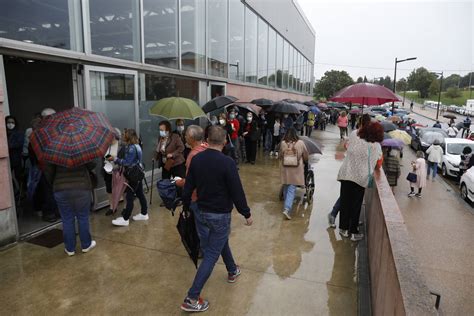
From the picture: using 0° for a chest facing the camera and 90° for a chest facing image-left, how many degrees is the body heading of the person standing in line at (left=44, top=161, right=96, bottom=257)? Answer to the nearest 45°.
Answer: approximately 180°

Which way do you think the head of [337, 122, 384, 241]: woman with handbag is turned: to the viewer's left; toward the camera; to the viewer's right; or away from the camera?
away from the camera

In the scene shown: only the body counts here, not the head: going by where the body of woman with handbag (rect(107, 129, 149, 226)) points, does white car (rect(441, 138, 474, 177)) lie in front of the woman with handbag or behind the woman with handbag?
behind

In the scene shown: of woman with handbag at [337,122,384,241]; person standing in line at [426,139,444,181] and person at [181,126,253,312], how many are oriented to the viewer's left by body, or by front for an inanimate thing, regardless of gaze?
0

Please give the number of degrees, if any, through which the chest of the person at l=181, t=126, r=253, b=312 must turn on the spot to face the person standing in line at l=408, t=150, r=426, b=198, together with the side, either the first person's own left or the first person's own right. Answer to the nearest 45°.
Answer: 0° — they already face them

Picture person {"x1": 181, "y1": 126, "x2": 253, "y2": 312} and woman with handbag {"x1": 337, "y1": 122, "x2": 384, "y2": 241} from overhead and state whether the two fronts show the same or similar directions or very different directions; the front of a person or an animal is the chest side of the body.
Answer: same or similar directions

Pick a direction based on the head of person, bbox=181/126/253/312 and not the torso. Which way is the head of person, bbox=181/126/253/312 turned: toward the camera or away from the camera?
away from the camera

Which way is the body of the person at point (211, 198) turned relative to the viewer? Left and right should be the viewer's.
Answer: facing away from the viewer and to the right of the viewer

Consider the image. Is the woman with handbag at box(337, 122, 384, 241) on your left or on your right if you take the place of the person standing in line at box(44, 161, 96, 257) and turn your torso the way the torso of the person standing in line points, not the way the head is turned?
on your right

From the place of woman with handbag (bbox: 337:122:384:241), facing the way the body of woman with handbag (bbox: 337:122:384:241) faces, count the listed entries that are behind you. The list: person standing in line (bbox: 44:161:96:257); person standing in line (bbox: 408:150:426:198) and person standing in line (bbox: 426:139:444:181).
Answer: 1

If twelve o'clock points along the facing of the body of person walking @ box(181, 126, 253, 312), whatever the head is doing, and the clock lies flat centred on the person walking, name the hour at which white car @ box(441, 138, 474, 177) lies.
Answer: The white car is roughly at 12 o'clock from the person walking.
